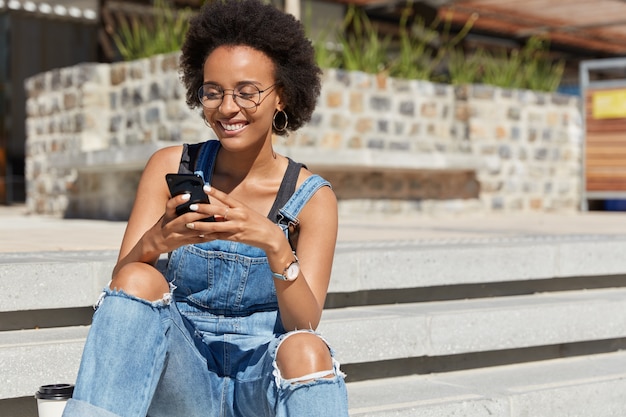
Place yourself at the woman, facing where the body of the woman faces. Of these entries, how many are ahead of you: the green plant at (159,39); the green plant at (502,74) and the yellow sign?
0

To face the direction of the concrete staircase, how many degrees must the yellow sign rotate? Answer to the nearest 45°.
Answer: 0° — it already faces it

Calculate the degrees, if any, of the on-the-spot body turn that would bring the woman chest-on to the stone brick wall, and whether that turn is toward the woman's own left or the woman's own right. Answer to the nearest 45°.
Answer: approximately 180°

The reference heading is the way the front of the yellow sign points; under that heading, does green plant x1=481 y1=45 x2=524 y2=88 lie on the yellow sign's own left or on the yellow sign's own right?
on the yellow sign's own right

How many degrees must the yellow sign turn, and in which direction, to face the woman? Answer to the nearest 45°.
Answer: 0° — it already faces them

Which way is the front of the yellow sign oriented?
toward the camera

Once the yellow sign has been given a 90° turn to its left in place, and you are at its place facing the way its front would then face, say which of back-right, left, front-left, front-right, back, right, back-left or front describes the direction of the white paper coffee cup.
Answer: right

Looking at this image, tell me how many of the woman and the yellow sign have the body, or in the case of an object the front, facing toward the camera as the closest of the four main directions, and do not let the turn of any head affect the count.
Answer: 2

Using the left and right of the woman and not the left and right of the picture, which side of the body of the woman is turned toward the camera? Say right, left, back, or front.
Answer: front

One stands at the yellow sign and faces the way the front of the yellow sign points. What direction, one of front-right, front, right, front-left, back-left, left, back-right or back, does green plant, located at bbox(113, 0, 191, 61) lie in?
front-right

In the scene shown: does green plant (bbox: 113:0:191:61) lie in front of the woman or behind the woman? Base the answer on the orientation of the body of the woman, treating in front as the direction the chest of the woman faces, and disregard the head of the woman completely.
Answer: behind
